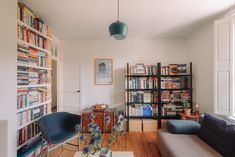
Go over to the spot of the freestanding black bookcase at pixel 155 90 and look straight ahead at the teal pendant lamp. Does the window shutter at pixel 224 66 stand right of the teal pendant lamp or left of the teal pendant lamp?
left

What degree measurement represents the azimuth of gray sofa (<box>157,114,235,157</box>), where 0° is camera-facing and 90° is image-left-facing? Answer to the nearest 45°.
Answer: approximately 90°

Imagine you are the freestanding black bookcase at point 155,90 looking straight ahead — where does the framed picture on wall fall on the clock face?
The framed picture on wall is roughly at 3 o'clock from the freestanding black bookcase.

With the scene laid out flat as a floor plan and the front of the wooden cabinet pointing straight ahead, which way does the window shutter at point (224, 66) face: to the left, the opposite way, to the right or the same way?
to the right

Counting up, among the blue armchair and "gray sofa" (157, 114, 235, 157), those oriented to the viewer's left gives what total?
1

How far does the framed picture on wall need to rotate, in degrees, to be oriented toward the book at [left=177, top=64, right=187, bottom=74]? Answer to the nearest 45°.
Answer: approximately 90° to its left
